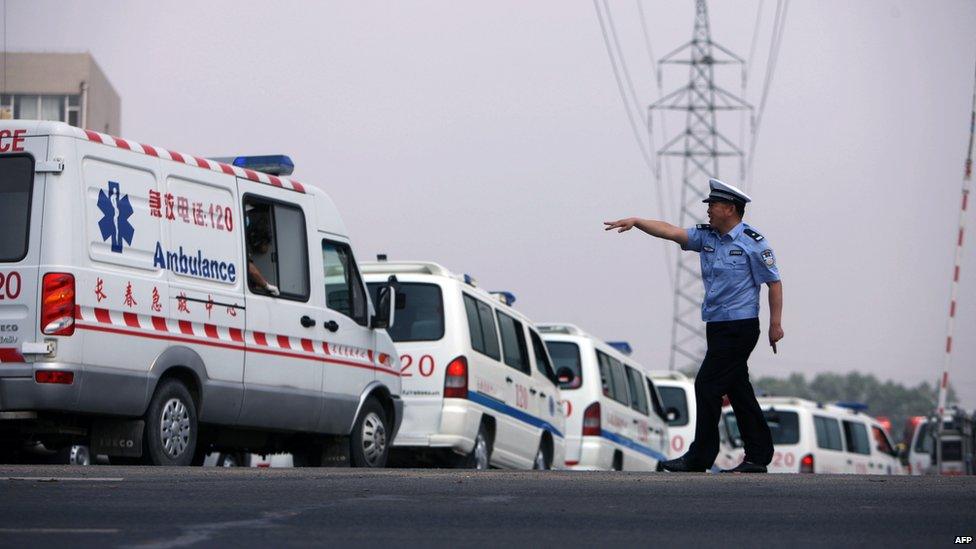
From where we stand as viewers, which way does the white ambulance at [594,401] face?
facing away from the viewer and to the right of the viewer

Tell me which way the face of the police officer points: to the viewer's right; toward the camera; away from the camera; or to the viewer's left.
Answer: to the viewer's left

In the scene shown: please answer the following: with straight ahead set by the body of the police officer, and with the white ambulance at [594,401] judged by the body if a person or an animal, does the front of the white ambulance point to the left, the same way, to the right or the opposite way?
the opposite way

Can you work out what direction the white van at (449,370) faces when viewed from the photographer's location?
facing away from the viewer and to the right of the viewer

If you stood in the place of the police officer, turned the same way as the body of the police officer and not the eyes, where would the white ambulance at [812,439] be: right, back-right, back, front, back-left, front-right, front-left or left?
back-right

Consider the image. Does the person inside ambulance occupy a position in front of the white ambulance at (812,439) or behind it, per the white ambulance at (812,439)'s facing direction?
behind

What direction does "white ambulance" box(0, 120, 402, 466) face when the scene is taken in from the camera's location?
facing away from the viewer and to the right of the viewer

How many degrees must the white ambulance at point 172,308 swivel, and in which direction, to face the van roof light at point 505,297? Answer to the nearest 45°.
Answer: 0° — it already faces it
